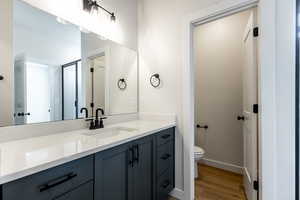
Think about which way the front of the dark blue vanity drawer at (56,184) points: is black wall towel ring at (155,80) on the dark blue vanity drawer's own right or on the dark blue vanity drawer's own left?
on the dark blue vanity drawer's own left

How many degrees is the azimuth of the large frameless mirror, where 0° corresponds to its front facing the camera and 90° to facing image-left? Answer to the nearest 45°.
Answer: approximately 315°

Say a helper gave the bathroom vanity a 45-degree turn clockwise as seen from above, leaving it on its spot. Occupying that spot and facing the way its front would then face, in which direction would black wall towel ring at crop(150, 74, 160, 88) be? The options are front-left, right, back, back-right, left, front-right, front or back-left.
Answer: back-left

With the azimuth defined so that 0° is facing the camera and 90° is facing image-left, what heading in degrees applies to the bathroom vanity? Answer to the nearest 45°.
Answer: approximately 315°

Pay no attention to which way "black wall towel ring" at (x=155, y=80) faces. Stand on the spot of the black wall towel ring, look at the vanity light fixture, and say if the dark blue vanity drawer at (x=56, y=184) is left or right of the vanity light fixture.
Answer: left
